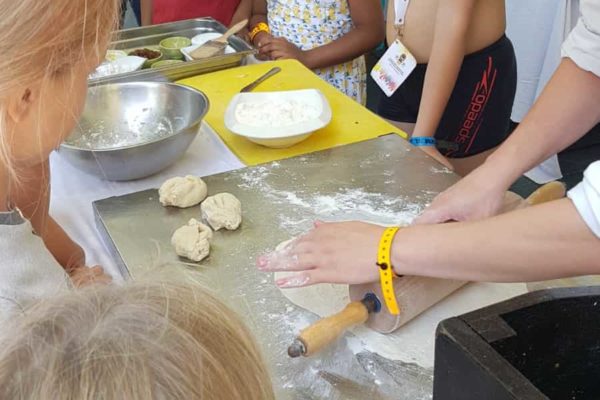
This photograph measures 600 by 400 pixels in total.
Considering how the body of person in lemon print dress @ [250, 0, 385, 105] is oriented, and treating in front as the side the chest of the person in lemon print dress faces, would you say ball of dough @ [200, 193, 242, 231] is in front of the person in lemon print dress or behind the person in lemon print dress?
in front

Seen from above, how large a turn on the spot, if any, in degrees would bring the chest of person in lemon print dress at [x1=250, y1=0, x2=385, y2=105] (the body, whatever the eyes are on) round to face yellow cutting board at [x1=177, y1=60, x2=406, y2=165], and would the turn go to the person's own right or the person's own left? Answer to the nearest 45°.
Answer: approximately 45° to the person's own left

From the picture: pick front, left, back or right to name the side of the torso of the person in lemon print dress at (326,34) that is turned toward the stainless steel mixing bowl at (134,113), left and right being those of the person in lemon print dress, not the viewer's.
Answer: front
